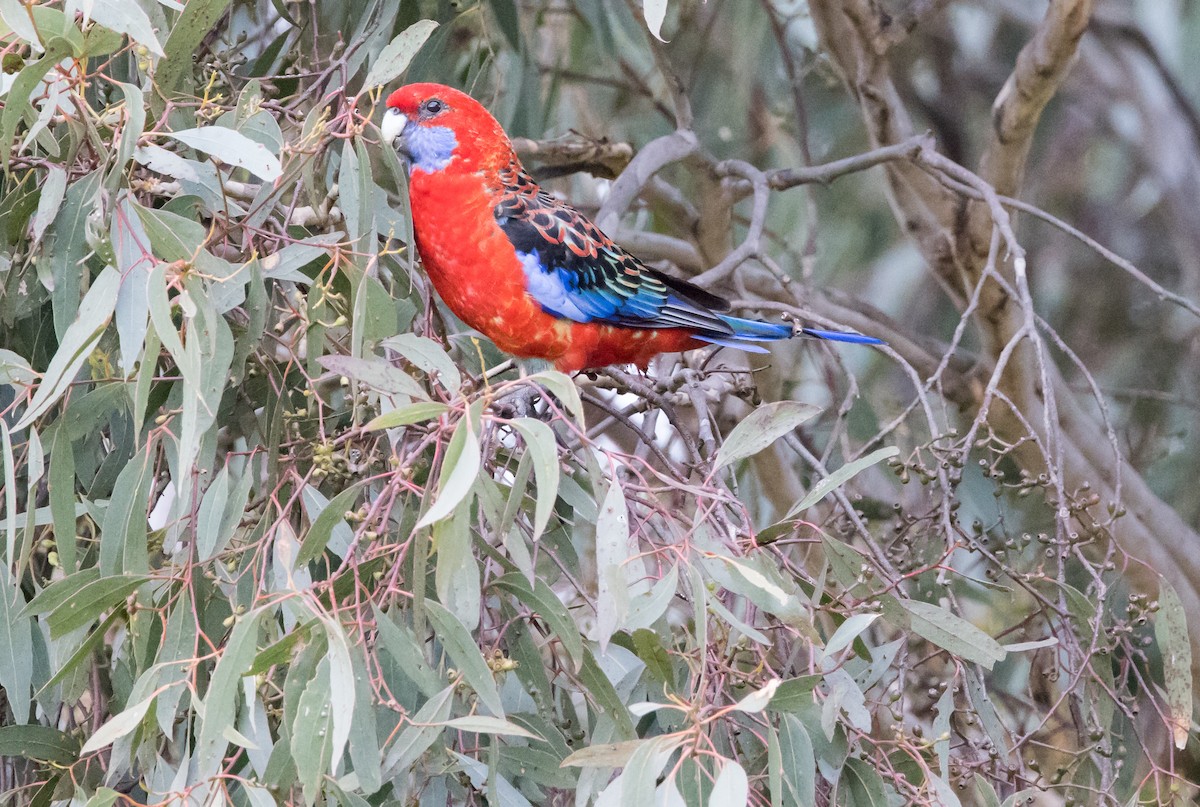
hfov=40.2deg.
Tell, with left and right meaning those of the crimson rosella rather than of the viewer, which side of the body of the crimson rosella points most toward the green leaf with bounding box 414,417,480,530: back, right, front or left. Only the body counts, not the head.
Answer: front

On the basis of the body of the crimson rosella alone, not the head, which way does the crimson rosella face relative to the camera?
to the viewer's left

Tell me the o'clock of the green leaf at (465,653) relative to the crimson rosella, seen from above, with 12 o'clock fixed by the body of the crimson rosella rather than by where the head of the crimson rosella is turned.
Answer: The green leaf is roughly at 9 o'clock from the crimson rosella.

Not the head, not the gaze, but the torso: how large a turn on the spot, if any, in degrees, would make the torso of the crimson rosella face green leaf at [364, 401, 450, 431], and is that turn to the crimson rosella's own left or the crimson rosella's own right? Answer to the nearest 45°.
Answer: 0° — it already faces it

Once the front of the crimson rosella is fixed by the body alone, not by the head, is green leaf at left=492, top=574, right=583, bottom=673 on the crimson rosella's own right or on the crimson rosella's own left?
on the crimson rosella's own left

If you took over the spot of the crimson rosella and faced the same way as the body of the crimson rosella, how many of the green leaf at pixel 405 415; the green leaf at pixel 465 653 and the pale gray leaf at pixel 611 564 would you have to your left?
3

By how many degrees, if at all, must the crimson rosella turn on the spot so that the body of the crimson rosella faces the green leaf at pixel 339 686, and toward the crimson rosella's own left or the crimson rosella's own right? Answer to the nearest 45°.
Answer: approximately 90° to the crimson rosella's own left

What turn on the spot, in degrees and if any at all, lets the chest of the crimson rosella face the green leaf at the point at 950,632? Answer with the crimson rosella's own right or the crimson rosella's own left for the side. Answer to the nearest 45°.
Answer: approximately 135° to the crimson rosella's own left
